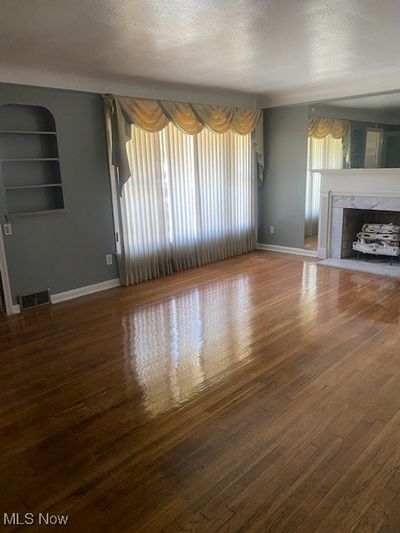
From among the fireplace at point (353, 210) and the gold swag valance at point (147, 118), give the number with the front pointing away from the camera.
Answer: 0

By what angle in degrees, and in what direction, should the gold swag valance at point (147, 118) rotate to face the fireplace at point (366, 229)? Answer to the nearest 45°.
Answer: approximately 45° to its left

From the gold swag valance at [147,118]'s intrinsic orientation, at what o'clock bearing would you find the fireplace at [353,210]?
The fireplace is roughly at 10 o'clock from the gold swag valance.

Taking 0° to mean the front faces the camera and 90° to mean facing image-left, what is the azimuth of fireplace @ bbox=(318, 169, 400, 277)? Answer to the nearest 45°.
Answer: approximately 45°

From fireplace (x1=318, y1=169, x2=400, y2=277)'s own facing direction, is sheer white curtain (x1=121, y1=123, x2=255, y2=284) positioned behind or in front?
in front

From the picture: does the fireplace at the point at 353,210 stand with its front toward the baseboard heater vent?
yes

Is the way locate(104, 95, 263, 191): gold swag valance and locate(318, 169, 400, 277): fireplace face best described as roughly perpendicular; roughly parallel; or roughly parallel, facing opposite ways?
roughly perpendicular

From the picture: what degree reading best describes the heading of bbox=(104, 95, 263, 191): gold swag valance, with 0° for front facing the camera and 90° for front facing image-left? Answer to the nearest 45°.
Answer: approximately 315°
